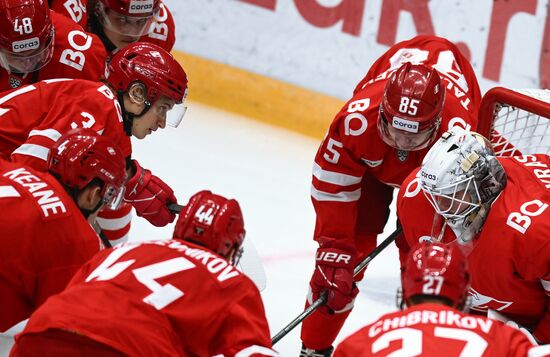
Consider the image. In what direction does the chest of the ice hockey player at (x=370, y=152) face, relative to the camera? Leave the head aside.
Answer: toward the camera

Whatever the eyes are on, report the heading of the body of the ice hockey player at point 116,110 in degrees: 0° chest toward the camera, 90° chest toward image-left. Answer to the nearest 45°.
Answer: approximately 270°

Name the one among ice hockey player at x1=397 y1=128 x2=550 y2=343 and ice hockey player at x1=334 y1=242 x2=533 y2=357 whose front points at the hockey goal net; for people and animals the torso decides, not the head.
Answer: ice hockey player at x1=334 y1=242 x2=533 y2=357

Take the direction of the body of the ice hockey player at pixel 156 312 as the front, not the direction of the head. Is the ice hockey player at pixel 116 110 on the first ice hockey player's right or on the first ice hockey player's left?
on the first ice hockey player's left

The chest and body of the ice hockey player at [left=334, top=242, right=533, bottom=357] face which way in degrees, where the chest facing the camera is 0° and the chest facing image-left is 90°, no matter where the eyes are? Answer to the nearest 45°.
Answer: approximately 180°

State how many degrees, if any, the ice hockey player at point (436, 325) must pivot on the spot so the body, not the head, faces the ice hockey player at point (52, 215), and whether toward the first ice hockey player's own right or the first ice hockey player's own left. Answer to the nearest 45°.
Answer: approximately 90° to the first ice hockey player's own left

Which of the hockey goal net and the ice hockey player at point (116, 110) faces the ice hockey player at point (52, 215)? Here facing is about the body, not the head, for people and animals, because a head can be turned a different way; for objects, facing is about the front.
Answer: the hockey goal net

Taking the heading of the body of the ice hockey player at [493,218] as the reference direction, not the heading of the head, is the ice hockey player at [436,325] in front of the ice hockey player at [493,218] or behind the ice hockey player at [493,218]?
in front

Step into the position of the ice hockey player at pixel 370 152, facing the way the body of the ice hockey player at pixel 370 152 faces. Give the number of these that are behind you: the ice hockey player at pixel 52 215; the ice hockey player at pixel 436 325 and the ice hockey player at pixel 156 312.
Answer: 0

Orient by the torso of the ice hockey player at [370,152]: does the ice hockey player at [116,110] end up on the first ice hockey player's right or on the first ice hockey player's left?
on the first ice hockey player's right

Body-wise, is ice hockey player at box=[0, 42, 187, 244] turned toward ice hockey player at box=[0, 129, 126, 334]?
no

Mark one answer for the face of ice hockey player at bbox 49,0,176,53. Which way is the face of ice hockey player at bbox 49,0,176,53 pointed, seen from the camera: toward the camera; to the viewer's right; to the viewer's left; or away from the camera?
toward the camera

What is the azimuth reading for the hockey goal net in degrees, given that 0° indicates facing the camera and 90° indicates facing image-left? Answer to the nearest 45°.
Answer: approximately 45°

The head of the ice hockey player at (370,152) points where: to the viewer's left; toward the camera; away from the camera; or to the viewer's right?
toward the camera

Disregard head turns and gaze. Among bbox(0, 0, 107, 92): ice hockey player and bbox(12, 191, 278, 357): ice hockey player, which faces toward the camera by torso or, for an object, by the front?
bbox(0, 0, 107, 92): ice hockey player
